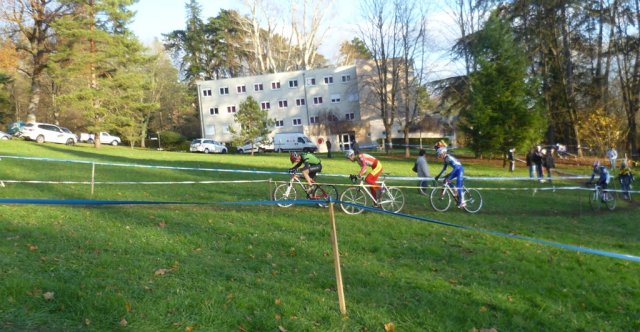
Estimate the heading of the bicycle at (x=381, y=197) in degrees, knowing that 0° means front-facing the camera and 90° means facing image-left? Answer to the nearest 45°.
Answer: approximately 90°

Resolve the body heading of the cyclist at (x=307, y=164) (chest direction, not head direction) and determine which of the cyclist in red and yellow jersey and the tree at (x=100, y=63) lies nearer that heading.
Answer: the tree

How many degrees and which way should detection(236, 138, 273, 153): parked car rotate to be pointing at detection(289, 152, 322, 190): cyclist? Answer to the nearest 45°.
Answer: approximately 90° to its left

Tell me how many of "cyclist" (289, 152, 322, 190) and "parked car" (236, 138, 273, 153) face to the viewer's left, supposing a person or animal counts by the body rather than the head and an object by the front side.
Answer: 2

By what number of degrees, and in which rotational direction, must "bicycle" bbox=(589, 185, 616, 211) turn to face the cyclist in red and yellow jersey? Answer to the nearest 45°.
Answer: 0° — it already faces them

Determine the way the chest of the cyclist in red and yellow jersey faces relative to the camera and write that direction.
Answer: to the viewer's left

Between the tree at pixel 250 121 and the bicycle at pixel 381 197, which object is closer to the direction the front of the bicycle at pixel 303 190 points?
the tree

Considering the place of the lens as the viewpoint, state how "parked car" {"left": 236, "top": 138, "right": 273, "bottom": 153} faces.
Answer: facing to the left of the viewer

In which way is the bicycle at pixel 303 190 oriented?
to the viewer's left

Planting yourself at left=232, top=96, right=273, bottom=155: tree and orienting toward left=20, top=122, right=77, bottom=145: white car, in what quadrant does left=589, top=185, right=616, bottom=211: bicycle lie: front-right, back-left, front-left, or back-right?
back-left

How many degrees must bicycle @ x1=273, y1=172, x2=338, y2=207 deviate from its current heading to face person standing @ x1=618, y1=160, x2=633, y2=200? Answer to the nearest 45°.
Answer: approximately 180°

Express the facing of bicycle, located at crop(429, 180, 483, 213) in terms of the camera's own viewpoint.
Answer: facing to the left of the viewer
